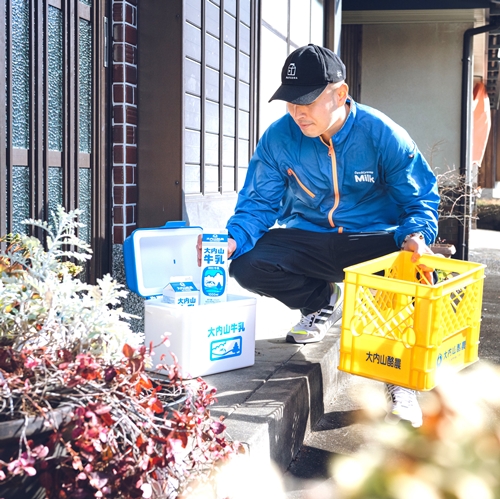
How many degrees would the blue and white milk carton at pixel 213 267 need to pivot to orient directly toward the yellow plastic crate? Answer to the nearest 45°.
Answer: approximately 45° to its left

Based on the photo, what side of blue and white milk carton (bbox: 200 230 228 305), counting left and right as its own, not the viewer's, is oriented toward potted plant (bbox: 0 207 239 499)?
front

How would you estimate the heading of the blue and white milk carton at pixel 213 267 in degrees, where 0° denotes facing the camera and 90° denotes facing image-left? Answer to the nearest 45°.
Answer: approximately 0°

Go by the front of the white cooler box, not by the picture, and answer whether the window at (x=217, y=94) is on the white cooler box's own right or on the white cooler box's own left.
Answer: on the white cooler box's own left

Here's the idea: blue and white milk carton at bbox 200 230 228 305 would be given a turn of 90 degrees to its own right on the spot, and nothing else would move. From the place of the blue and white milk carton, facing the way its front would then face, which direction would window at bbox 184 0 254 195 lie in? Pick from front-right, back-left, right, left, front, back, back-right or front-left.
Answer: right

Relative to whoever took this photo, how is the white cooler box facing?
facing the viewer and to the right of the viewer
